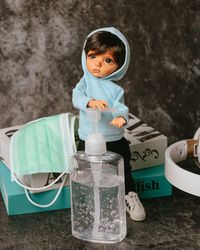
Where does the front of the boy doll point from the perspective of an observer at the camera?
facing the viewer
